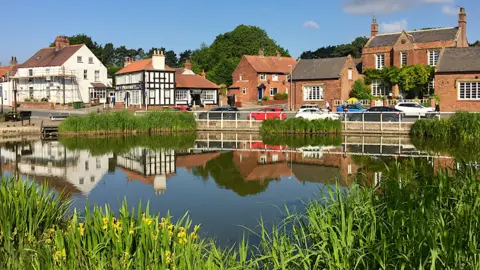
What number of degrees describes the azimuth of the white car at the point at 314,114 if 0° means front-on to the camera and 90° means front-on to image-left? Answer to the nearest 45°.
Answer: approximately 270°

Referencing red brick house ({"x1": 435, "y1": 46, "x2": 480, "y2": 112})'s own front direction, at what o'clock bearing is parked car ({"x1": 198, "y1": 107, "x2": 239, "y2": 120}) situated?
The parked car is roughly at 2 o'clock from the red brick house.

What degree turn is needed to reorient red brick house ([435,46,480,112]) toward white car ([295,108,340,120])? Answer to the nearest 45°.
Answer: approximately 45° to its right

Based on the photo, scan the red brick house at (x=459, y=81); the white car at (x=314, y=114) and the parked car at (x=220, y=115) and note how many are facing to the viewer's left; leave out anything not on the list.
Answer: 1

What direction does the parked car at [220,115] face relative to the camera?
to the viewer's left

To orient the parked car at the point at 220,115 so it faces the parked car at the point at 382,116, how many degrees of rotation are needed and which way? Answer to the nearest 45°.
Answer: approximately 135° to its left

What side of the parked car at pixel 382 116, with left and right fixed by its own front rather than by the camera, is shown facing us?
left

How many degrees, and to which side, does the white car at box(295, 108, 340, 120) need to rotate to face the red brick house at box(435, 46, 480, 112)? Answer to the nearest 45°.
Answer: approximately 45° to its left

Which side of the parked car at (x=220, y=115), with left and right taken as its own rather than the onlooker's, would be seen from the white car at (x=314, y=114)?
back

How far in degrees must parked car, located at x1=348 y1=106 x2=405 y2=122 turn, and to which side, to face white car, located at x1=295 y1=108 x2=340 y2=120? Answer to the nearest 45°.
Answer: approximately 45° to its right
